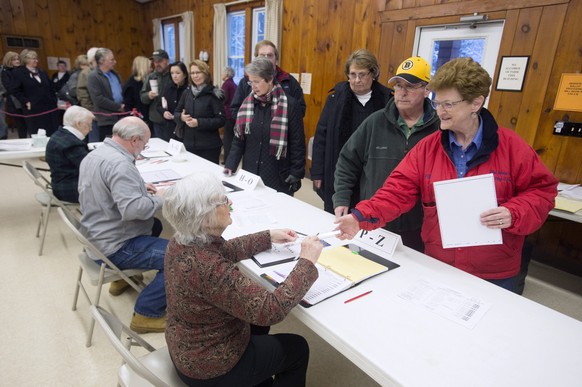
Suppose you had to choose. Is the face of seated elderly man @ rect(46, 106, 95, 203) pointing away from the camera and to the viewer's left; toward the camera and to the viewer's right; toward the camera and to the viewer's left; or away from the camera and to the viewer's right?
away from the camera and to the viewer's right

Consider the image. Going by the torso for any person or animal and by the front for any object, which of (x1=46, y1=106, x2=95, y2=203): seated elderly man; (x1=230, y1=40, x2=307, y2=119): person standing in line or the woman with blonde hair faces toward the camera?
the person standing in line

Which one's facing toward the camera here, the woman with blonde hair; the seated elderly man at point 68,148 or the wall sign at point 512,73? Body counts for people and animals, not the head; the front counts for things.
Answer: the wall sign

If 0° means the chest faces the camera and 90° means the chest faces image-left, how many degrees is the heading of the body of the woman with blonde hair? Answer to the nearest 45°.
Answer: approximately 225°

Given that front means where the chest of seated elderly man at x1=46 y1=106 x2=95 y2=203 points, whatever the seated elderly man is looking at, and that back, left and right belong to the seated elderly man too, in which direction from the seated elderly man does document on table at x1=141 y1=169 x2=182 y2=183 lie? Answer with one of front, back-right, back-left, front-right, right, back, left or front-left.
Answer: right

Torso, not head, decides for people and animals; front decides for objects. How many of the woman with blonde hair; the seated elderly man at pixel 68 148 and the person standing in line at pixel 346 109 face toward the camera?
1

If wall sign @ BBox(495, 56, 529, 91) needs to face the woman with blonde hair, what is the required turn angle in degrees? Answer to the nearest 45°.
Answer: approximately 90° to its right

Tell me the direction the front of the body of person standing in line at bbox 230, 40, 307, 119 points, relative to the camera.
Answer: toward the camera

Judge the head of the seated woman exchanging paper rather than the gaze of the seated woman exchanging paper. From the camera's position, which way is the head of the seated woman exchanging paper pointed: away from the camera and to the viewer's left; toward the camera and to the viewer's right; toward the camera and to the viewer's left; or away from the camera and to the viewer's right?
away from the camera and to the viewer's right

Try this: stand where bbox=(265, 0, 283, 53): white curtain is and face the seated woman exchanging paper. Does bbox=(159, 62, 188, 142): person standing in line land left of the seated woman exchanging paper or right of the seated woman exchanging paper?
right

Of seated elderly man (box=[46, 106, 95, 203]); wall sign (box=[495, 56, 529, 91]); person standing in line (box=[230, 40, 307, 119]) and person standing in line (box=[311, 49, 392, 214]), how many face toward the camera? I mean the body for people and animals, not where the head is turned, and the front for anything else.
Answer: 3

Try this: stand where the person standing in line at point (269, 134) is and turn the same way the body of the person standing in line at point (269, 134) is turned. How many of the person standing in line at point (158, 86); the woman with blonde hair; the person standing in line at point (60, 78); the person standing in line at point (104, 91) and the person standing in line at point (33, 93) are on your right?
5

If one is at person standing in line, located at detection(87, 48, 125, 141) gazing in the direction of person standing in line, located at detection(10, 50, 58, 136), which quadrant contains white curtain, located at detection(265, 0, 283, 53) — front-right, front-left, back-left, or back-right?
back-right

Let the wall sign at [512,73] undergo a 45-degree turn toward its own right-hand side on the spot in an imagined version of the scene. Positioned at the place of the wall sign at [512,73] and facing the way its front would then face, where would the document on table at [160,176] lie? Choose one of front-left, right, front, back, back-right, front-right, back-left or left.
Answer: front

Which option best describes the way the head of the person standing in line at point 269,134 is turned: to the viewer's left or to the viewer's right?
to the viewer's left

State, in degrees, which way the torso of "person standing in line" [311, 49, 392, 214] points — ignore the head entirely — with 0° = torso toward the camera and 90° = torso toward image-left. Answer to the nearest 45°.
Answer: approximately 0°

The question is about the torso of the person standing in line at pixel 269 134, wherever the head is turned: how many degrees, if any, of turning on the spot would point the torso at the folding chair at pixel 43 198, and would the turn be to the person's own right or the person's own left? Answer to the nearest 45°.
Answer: approximately 45° to the person's own right
